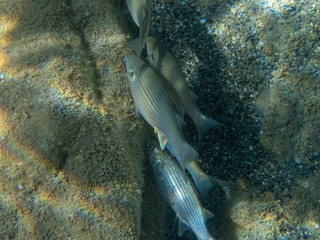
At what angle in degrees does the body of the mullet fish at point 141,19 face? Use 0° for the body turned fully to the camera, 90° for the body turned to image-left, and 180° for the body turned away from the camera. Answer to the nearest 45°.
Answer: approximately 180°
